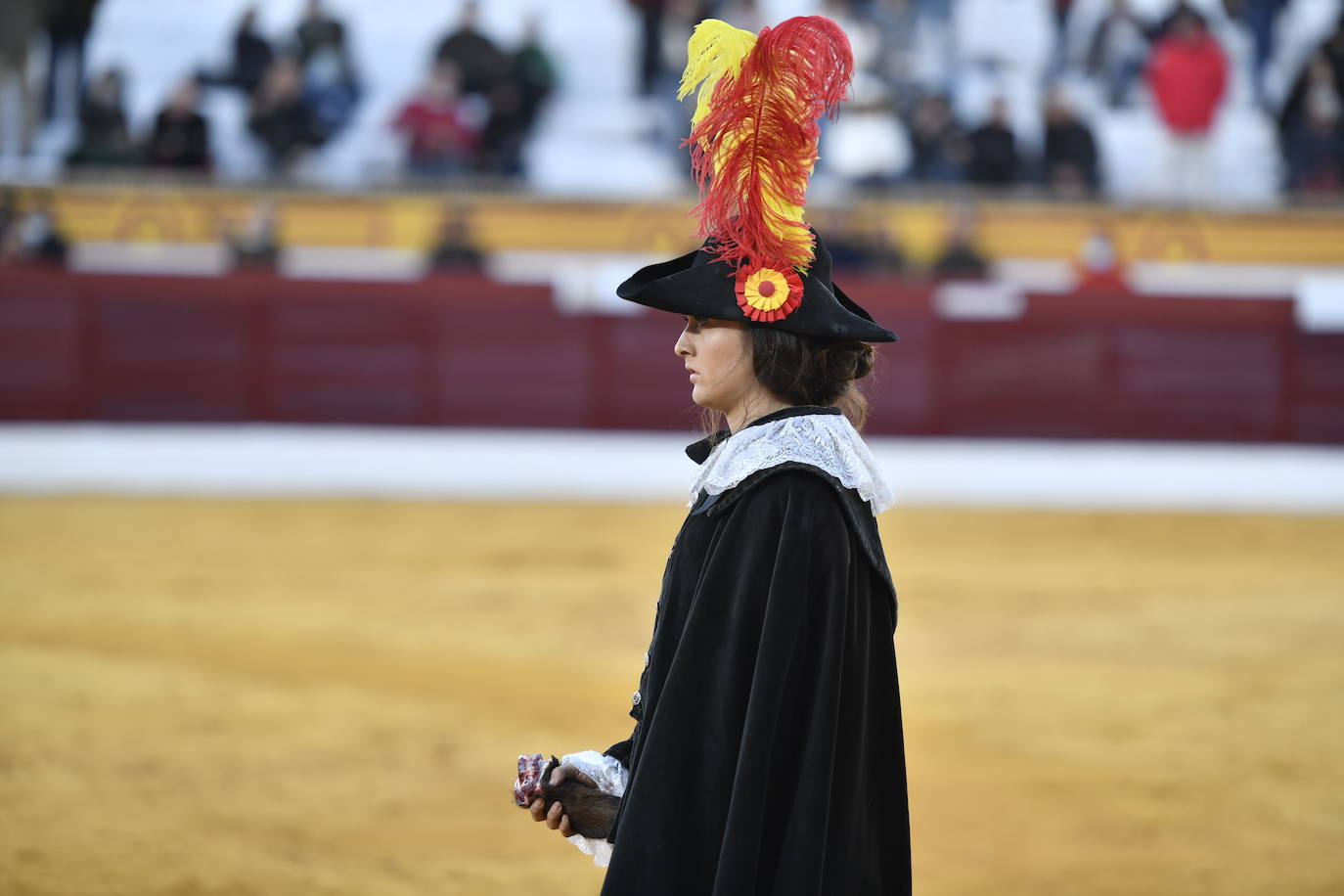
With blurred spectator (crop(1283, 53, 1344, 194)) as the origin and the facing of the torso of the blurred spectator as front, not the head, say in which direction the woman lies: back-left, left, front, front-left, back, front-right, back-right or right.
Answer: front

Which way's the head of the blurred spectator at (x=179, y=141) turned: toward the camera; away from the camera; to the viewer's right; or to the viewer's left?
toward the camera

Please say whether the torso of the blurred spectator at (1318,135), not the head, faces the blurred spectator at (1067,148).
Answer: no

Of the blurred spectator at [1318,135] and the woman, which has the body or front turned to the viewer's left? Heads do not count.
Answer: the woman

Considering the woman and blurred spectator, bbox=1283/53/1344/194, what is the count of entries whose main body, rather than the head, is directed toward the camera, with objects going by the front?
1

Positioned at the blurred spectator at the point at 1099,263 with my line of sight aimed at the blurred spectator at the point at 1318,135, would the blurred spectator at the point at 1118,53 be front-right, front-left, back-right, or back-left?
front-left

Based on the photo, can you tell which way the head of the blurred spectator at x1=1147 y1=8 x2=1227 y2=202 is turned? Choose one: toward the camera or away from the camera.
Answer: toward the camera

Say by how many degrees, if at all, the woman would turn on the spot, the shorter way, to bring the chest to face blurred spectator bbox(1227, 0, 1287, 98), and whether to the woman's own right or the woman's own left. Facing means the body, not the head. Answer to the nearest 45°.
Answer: approximately 90° to the woman's own right

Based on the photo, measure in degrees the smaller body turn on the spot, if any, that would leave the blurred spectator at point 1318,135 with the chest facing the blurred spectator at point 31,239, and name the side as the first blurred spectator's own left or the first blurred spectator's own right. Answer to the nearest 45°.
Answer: approximately 45° to the first blurred spectator's own right

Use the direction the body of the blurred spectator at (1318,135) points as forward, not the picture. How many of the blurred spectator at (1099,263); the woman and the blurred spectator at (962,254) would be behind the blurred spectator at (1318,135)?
0

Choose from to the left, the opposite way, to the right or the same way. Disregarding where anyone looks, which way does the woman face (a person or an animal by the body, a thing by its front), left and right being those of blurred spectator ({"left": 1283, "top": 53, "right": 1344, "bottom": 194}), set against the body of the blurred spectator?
to the right

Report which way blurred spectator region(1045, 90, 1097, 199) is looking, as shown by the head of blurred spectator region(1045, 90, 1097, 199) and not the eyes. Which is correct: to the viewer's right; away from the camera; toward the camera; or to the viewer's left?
toward the camera

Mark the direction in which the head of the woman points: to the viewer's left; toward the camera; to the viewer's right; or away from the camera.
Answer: to the viewer's left

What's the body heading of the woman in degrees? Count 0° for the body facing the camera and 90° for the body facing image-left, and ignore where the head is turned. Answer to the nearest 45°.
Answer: approximately 90°

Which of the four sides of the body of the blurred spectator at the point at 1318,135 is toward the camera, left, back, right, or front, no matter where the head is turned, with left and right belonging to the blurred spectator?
front

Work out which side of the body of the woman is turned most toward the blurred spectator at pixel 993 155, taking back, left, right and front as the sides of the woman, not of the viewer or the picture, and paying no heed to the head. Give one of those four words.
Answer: right

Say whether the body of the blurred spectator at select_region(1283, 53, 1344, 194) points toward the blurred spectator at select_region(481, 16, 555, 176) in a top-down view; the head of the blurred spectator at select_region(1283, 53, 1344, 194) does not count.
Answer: no

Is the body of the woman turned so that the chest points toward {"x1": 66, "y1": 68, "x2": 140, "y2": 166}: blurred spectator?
no

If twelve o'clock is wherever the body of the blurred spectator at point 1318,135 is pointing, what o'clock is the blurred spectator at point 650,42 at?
the blurred spectator at point 650,42 is roughly at 3 o'clock from the blurred spectator at point 1318,135.

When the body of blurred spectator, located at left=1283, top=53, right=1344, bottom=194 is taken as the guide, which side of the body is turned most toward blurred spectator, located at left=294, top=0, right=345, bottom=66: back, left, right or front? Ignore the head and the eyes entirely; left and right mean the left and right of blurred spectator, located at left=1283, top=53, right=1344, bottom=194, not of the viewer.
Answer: right
